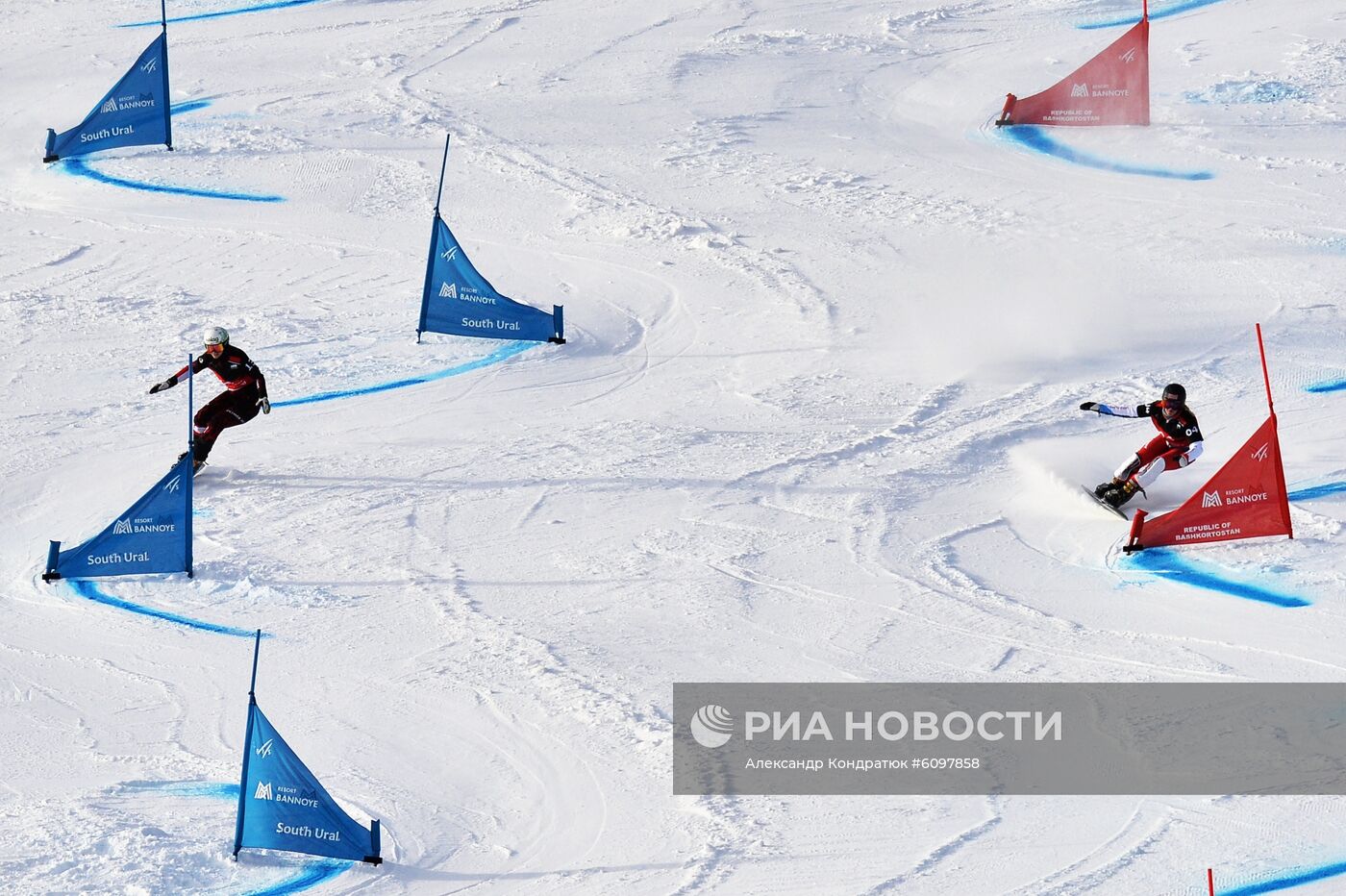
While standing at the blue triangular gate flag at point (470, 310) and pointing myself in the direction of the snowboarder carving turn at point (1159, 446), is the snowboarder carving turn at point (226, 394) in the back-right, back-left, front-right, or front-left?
back-right

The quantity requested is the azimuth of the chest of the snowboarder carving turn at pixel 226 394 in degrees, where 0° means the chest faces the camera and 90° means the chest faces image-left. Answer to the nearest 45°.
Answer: approximately 45°

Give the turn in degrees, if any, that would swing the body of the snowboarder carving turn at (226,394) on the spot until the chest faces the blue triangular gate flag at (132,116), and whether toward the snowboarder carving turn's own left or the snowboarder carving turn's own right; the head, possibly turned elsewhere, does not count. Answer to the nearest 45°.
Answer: approximately 135° to the snowboarder carving turn's own right

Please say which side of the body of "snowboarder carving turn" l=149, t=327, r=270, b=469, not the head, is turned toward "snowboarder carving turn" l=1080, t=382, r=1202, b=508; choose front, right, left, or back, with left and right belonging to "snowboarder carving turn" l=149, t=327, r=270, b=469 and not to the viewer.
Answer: left

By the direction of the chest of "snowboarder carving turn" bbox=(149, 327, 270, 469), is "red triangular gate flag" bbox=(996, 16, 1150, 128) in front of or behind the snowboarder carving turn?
behind

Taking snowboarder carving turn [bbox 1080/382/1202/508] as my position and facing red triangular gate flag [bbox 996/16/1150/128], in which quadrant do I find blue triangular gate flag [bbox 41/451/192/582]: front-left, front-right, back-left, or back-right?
back-left

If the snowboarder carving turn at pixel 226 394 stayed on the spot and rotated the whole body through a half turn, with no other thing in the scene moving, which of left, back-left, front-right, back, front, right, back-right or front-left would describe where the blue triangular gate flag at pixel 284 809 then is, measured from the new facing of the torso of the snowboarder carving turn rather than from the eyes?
back-right

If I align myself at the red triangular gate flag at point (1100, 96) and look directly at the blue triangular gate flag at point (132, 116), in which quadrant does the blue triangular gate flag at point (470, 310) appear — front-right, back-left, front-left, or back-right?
front-left

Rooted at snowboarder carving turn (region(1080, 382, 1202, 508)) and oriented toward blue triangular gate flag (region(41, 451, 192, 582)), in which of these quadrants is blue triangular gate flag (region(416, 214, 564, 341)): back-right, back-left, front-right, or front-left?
front-right
